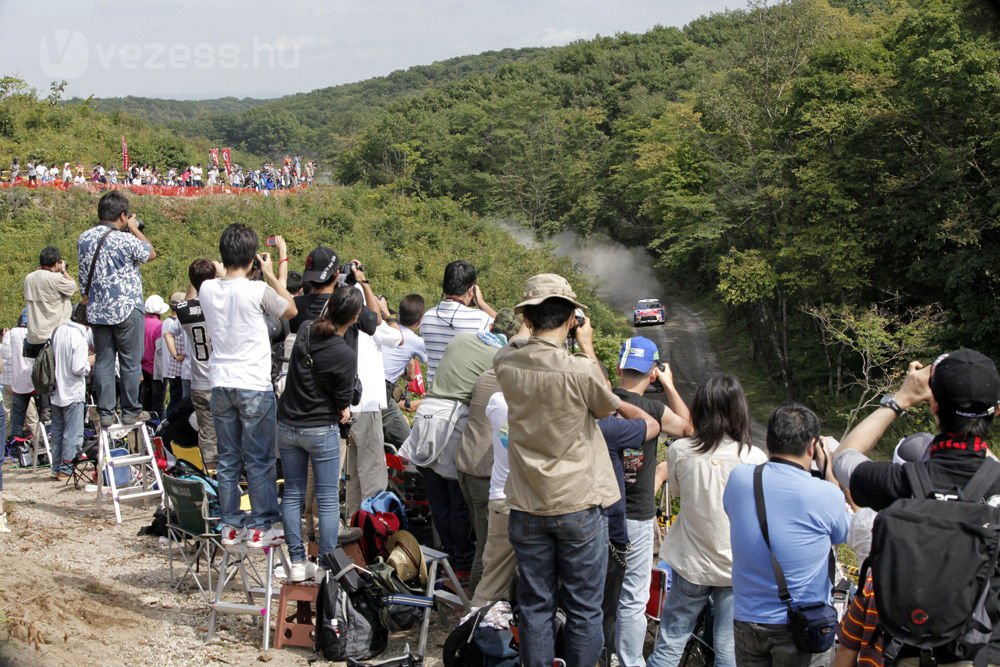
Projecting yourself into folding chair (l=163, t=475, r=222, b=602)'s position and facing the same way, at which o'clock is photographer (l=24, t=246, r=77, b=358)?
The photographer is roughly at 10 o'clock from the folding chair.

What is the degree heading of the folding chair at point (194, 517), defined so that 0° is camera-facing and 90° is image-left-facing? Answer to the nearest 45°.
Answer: approximately 225°

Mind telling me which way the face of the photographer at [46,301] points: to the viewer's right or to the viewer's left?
to the viewer's right

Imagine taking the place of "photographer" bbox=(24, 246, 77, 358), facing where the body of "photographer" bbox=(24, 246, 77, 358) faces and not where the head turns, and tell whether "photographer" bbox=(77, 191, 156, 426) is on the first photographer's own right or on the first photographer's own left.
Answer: on the first photographer's own right

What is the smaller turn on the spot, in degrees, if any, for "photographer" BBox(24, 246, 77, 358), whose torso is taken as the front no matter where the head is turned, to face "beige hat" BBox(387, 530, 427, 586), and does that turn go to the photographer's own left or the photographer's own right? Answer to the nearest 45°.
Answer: approximately 135° to the photographer's own right

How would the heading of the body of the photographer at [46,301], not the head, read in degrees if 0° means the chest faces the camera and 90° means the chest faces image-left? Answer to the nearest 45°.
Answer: approximately 225°

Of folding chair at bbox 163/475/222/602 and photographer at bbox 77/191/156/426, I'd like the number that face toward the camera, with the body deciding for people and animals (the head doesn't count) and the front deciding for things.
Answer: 0

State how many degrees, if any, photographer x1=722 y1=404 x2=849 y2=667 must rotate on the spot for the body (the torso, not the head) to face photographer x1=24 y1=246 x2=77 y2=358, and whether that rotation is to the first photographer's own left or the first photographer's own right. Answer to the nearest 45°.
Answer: approximately 90° to the first photographer's own left

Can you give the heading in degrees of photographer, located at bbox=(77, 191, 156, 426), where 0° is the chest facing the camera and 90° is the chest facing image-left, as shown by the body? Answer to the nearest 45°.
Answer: approximately 225°

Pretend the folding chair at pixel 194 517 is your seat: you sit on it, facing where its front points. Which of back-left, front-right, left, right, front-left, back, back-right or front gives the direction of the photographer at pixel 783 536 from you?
right

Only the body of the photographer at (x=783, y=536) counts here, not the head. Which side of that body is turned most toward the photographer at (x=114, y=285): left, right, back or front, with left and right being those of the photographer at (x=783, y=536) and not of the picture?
left

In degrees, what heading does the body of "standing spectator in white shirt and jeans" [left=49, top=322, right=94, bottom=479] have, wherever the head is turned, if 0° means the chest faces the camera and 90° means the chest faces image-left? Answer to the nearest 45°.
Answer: approximately 225°
